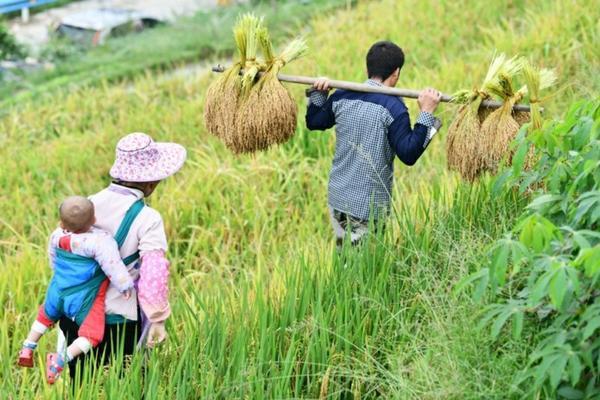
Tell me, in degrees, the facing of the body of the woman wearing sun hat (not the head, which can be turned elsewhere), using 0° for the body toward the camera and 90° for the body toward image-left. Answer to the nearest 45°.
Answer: approximately 225°

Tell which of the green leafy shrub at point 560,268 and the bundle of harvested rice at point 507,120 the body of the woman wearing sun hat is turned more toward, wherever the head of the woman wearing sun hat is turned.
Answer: the bundle of harvested rice

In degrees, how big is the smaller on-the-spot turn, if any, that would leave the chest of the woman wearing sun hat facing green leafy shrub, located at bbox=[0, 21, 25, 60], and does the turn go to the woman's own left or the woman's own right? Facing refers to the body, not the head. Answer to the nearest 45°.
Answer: approximately 45° to the woman's own left

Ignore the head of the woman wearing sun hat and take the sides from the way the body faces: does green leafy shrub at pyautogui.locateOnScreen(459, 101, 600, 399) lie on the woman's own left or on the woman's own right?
on the woman's own right

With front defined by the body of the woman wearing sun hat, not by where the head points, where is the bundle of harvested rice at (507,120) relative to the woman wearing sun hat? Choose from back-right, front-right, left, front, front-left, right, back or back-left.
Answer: front-right
